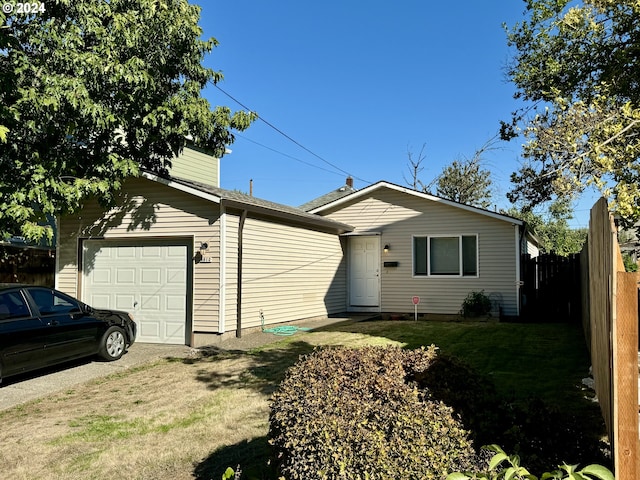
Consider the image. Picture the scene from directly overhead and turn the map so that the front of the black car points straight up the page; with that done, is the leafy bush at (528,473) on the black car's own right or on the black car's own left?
on the black car's own right

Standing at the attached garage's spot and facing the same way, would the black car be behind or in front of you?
in front

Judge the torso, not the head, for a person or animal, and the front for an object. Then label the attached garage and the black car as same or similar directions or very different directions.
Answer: very different directions

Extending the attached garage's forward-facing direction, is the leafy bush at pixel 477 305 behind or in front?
behind

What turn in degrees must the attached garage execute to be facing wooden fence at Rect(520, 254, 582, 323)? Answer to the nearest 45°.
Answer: approximately 135° to its left

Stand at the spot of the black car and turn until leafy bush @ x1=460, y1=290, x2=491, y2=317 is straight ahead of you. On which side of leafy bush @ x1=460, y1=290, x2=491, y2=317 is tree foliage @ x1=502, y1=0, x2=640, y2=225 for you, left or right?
right

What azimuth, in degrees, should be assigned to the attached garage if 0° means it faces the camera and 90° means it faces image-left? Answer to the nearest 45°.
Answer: approximately 45°

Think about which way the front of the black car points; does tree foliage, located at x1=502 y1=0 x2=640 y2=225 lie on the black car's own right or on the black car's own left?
on the black car's own right

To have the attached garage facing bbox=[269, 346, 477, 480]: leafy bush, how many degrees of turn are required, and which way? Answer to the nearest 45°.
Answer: approximately 45° to its left

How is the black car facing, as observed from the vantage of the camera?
facing away from the viewer and to the right of the viewer
